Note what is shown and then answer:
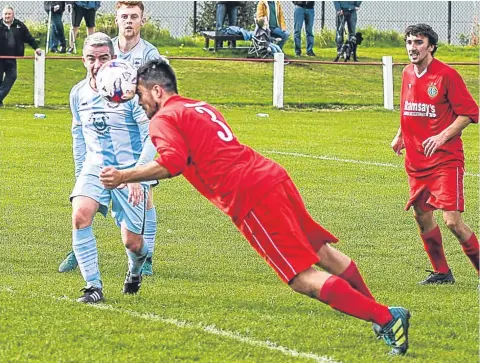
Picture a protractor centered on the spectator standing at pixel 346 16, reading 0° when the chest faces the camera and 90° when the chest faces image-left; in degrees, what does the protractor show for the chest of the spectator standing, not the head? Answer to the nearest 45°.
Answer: approximately 0°

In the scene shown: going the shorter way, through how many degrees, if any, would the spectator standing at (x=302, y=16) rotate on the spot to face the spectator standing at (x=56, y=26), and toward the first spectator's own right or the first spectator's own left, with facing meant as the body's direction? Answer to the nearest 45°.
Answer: approximately 90° to the first spectator's own right

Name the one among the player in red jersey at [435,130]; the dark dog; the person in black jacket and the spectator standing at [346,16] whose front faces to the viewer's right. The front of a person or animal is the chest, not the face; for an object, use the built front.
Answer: the dark dog

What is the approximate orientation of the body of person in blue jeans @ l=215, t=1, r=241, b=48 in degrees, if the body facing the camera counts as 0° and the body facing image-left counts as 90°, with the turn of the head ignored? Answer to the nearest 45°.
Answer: approximately 0°

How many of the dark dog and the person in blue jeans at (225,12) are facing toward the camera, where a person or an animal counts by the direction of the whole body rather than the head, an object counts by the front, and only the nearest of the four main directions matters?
1

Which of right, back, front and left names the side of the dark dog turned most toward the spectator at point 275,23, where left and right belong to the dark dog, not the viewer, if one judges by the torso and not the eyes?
back

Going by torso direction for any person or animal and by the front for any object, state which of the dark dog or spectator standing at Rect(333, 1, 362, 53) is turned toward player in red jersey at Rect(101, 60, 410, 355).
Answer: the spectator standing

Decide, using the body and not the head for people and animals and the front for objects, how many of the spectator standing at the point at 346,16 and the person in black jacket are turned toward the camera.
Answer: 2
